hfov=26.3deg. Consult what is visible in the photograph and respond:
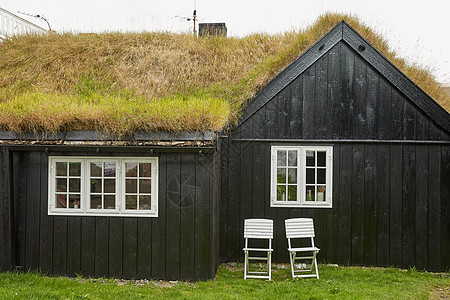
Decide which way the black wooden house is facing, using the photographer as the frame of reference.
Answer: facing the viewer
